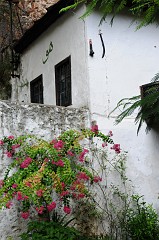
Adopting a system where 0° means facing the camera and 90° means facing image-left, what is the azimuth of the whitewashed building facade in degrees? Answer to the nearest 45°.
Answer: approximately 45°
